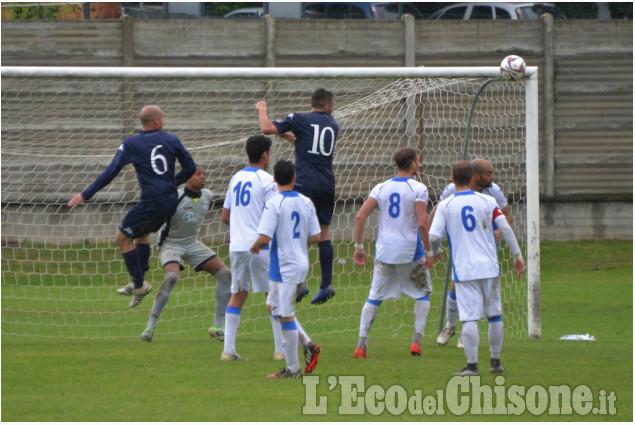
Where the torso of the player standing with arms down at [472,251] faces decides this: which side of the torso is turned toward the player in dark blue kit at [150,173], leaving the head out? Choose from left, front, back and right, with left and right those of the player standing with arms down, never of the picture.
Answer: left

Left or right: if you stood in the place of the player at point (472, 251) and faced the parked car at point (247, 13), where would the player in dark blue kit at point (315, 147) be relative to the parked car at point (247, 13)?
left

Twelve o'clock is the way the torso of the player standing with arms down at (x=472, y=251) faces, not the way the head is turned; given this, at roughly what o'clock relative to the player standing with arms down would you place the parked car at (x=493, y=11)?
The parked car is roughly at 12 o'clock from the player standing with arms down.

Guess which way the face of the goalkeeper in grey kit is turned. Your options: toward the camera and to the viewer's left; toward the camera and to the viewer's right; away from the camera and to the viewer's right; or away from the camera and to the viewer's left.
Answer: toward the camera and to the viewer's right

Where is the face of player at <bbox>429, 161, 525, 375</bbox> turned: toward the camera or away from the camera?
away from the camera

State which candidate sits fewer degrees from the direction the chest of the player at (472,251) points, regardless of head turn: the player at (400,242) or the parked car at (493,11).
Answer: the parked car

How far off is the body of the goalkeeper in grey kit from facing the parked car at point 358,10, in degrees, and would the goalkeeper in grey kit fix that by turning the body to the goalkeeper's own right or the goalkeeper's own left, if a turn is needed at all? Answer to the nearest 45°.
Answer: approximately 180°

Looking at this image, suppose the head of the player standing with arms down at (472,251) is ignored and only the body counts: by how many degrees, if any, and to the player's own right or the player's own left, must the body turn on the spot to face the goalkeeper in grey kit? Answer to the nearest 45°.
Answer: approximately 45° to the player's own left

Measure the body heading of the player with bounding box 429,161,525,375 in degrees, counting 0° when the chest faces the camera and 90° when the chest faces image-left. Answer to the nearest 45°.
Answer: approximately 180°

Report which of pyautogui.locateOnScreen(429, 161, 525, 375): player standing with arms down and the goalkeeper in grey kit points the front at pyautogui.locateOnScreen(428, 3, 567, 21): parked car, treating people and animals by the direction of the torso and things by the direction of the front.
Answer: the player standing with arms down

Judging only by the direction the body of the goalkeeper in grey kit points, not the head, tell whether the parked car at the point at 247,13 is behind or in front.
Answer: behind

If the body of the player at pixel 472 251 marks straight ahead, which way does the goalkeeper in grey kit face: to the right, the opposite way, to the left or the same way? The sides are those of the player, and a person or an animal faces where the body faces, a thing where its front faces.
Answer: the opposite way
